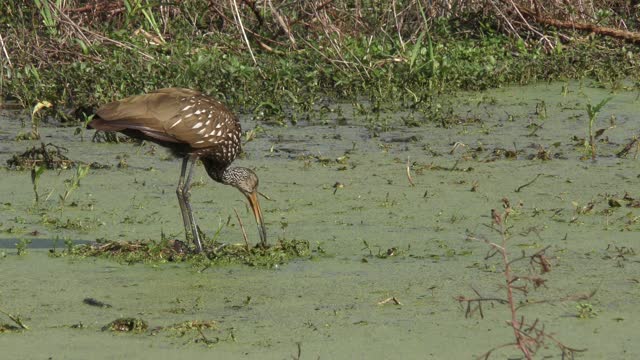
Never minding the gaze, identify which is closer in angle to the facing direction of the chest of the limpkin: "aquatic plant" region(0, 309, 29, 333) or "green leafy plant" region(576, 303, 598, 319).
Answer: the green leafy plant

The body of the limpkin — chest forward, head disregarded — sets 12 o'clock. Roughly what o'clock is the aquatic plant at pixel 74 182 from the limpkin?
The aquatic plant is roughly at 7 o'clock from the limpkin.

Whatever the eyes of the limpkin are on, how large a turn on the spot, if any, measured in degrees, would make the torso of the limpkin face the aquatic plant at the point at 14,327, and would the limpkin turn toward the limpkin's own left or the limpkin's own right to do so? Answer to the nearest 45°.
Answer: approximately 135° to the limpkin's own right

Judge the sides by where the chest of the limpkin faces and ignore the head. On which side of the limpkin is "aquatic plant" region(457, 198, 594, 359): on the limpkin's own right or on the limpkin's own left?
on the limpkin's own right

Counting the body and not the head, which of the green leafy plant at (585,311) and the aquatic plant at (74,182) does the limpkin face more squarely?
the green leafy plant

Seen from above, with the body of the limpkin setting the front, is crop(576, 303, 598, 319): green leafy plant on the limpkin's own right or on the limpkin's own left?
on the limpkin's own right

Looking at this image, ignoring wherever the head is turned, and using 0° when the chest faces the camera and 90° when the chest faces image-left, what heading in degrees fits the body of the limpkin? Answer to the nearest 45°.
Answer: approximately 270°

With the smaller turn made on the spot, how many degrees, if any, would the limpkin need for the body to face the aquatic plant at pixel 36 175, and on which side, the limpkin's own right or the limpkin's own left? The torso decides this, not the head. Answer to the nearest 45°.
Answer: approximately 180°

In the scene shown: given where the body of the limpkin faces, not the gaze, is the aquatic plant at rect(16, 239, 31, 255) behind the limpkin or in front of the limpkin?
behind

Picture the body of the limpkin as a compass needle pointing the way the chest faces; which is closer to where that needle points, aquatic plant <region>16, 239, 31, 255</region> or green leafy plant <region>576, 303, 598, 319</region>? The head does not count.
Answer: the green leafy plant
